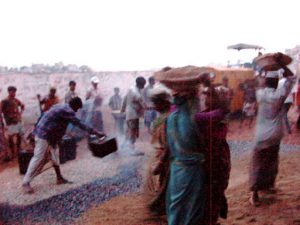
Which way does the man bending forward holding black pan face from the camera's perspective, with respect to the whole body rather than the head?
to the viewer's right

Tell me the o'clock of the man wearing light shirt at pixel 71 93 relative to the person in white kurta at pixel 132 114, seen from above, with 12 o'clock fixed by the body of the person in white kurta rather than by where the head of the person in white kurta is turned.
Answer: The man wearing light shirt is roughly at 5 o'clock from the person in white kurta.

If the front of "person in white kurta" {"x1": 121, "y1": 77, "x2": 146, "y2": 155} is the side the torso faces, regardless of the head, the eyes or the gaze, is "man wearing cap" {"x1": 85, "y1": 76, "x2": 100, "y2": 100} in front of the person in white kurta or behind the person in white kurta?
behind

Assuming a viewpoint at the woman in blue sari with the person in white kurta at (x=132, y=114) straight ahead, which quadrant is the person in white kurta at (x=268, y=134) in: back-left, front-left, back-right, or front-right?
front-right

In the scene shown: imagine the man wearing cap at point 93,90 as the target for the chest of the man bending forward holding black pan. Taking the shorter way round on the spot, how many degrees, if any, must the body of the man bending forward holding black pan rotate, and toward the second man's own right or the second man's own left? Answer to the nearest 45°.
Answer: approximately 45° to the second man's own left
